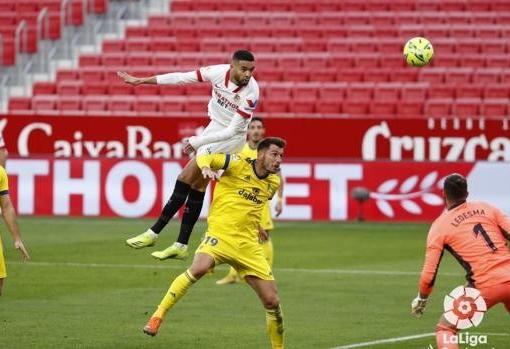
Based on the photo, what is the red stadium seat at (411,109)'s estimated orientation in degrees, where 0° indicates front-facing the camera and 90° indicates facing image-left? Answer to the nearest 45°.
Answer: approximately 0°

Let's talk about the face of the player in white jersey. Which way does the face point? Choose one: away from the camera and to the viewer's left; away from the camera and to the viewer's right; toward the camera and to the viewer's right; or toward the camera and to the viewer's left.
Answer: toward the camera and to the viewer's right

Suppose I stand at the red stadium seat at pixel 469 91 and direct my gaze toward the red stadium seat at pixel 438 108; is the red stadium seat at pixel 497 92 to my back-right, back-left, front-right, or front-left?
back-left

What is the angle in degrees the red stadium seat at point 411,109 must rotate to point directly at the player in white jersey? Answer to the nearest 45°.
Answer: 0° — it already faces them

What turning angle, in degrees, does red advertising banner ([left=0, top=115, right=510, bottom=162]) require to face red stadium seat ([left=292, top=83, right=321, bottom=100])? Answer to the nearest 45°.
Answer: approximately 180°

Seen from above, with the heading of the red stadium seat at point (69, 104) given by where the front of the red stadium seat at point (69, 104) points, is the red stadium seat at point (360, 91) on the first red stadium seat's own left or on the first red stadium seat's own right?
on the first red stadium seat's own left

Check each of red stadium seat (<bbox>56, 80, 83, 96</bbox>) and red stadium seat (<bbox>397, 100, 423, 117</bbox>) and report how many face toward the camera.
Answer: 2

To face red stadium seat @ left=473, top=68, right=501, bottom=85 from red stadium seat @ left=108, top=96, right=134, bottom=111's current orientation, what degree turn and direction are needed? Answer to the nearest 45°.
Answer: approximately 90° to its left

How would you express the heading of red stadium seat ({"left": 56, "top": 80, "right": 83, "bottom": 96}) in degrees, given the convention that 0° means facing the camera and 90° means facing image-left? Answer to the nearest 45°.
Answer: approximately 0°

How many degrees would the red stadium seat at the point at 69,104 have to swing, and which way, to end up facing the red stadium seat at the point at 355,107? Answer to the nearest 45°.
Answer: approximately 90° to its left
